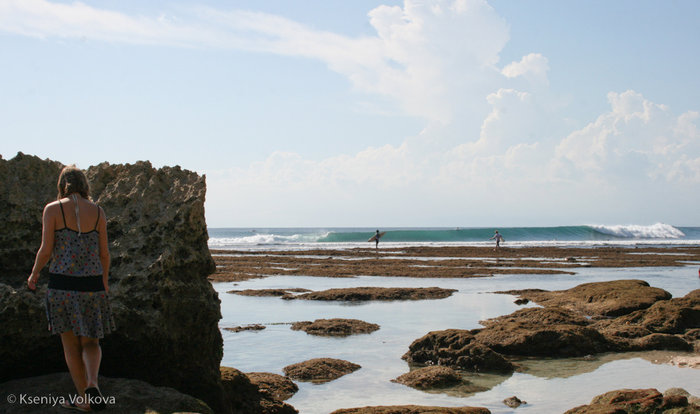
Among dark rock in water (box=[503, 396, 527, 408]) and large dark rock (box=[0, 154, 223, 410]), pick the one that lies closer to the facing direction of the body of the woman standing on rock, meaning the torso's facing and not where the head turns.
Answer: the large dark rock

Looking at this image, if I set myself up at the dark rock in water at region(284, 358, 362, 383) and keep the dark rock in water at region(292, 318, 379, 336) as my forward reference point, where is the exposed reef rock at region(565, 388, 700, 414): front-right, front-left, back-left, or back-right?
back-right

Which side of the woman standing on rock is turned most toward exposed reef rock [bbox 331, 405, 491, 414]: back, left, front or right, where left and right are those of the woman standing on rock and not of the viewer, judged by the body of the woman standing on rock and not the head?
right

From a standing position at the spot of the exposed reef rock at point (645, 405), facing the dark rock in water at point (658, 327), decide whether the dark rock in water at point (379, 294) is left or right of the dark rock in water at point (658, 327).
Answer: left

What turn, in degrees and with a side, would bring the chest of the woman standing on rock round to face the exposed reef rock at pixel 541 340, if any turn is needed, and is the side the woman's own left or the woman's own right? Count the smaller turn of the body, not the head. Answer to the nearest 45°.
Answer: approximately 90° to the woman's own right

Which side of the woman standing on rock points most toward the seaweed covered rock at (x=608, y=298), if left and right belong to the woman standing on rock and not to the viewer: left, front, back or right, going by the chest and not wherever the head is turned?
right

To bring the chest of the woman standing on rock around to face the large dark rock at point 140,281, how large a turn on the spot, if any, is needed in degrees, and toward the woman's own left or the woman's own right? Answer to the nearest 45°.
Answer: approximately 45° to the woman's own right

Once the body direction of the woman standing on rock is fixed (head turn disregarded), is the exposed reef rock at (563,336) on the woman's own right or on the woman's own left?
on the woman's own right

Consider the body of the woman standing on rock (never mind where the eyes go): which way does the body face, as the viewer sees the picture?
away from the camera
